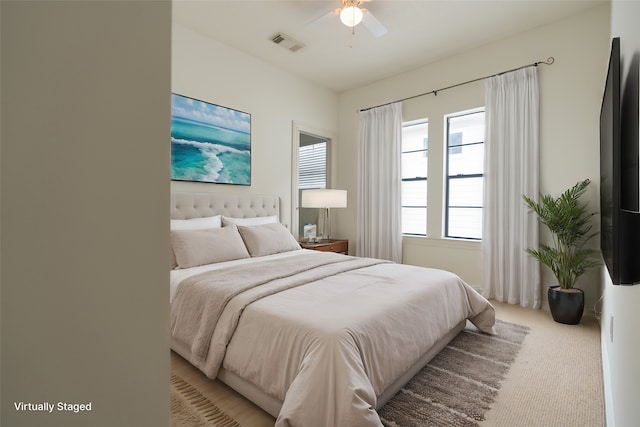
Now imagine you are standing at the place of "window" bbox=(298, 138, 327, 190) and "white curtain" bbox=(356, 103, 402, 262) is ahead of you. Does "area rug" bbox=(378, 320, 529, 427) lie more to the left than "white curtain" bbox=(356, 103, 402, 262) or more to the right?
right

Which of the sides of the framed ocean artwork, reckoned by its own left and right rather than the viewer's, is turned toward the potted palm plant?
front

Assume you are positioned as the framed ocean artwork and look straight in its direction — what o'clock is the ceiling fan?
The ceiling fan is roughly at 12 o'clock from the framed ocean artwork.

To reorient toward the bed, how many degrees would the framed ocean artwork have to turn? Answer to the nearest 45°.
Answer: approximately 45° to its right

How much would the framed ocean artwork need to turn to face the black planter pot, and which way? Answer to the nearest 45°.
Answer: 0° — it already faces it

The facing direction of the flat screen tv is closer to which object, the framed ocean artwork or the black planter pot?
the framed ocean artwork

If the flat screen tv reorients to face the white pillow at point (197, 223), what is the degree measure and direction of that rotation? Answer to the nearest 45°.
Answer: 0° — it already faces it

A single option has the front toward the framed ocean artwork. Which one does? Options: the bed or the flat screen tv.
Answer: the flat screen tv

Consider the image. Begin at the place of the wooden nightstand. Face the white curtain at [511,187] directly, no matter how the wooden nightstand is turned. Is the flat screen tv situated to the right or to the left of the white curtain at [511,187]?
right

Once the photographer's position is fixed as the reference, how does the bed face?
facing the viewer and to the right of the viewer

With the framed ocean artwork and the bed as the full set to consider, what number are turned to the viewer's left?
0

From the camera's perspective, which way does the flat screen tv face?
to the viewer's left
